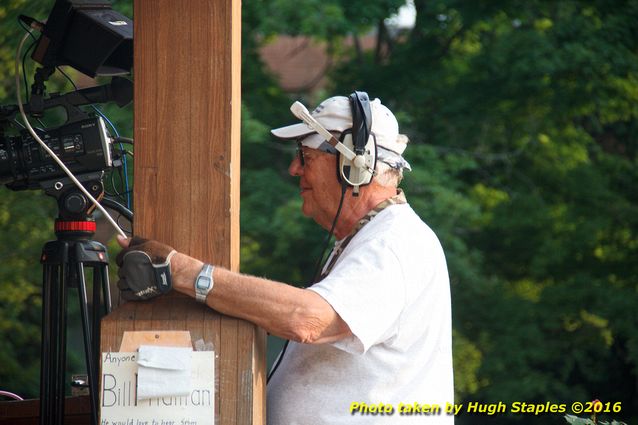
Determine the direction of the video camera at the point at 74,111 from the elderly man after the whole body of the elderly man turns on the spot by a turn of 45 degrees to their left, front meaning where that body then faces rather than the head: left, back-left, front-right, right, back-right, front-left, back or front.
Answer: right

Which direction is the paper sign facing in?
toward the camera

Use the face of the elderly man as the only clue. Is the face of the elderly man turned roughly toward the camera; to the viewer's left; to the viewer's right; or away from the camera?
to the viewer's left

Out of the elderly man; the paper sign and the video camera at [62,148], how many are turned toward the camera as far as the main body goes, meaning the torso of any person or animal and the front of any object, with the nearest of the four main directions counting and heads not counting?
1

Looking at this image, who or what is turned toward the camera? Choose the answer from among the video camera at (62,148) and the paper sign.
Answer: the paper sign

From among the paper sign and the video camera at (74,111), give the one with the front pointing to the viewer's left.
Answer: the video camera

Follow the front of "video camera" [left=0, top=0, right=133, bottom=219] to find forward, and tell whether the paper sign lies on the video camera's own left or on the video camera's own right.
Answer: on the video camera's own left

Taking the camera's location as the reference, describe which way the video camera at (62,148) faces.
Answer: facing to the left of the viewer

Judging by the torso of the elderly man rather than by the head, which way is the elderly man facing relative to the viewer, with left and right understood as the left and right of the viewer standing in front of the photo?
facing to the left of the viewer

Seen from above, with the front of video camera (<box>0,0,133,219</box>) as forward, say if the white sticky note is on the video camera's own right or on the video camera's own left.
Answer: on the video camera's own left
